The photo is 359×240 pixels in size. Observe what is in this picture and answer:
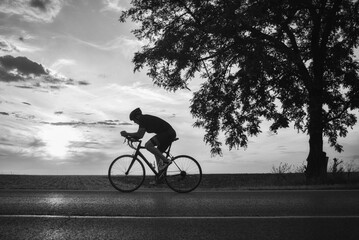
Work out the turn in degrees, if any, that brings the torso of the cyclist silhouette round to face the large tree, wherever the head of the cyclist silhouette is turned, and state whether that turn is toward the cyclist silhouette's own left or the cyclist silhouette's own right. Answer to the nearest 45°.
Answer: approximately 135° to the cyclist silhouette's own right

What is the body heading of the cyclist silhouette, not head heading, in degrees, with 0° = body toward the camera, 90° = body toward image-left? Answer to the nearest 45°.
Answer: approximately 90°
